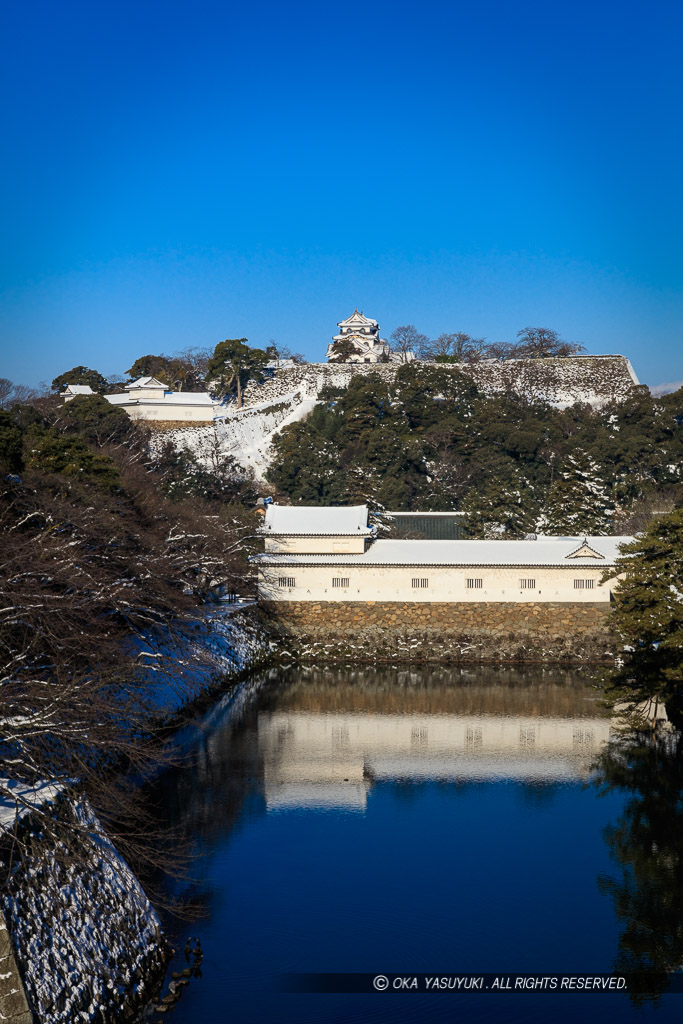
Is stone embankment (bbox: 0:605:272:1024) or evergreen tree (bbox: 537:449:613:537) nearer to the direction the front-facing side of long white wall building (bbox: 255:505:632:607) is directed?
the stone embankment

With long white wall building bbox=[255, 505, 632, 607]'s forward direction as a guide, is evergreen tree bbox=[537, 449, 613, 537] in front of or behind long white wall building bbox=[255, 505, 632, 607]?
behind

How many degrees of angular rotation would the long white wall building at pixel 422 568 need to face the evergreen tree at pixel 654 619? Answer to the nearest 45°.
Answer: approximately 45° to its left

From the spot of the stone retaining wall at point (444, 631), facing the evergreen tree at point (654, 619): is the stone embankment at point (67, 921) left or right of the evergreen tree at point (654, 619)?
right

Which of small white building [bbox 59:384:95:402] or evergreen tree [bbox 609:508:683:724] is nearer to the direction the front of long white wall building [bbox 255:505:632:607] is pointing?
the evergreen tree

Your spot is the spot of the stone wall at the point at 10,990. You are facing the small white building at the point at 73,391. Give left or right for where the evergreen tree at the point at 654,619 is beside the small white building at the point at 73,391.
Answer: right

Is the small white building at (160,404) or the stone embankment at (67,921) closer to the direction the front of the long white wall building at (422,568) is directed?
the stone embankment

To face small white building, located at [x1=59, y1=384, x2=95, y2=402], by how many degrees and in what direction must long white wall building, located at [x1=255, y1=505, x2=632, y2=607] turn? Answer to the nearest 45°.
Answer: approximately 135° to its right

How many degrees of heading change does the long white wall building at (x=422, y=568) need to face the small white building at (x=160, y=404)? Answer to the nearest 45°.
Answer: approximately 135° to its right

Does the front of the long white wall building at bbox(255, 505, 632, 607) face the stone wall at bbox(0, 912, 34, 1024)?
yes

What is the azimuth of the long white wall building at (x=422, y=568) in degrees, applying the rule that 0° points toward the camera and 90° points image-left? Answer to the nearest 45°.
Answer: approximately 0°
